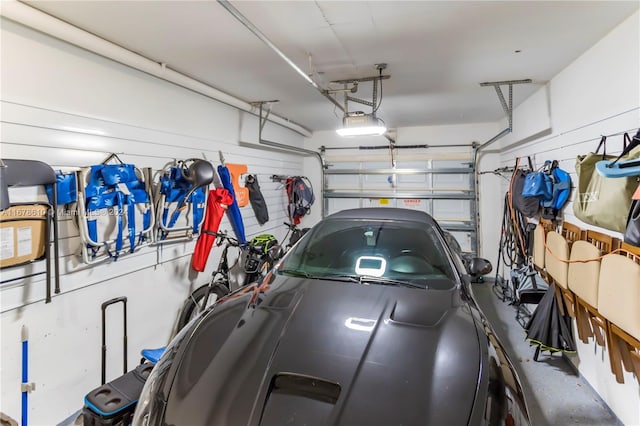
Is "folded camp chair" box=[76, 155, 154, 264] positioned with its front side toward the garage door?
no

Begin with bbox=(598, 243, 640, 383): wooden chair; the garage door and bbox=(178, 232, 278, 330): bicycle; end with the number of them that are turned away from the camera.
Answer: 1

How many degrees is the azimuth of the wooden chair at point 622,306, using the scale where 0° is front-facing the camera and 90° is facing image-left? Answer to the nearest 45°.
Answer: approximately 45°

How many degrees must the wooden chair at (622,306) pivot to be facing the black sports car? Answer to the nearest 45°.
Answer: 0° — it already faces it

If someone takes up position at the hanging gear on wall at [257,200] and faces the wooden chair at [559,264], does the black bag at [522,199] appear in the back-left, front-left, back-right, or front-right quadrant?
front-left

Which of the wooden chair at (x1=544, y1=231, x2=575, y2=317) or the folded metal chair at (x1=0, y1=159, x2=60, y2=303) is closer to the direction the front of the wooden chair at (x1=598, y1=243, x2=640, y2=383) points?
the folded metal chair
